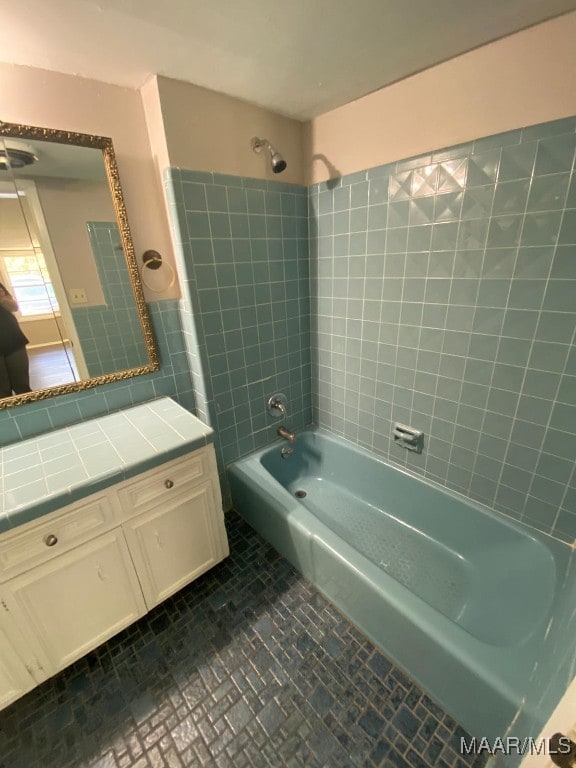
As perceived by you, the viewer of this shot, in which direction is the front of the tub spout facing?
facing the viewer and to the right of the viewer

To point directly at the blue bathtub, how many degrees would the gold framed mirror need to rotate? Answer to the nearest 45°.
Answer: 0° — it already faces it

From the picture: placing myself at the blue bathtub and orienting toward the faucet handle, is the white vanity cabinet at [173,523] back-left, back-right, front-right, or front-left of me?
front-left

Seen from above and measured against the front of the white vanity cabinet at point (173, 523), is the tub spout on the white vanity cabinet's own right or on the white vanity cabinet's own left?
on the white vanity cabinet's own left

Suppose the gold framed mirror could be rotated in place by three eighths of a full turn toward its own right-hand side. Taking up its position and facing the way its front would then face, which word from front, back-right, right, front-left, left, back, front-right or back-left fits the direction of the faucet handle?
back

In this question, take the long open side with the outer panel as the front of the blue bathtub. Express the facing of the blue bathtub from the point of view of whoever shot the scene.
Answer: facing the viewer and to the left of the viewer

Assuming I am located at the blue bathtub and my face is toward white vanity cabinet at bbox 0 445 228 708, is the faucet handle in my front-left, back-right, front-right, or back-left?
front-right

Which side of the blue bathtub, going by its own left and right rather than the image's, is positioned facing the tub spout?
right

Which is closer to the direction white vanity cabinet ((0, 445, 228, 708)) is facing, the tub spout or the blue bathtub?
the blue bathtub
